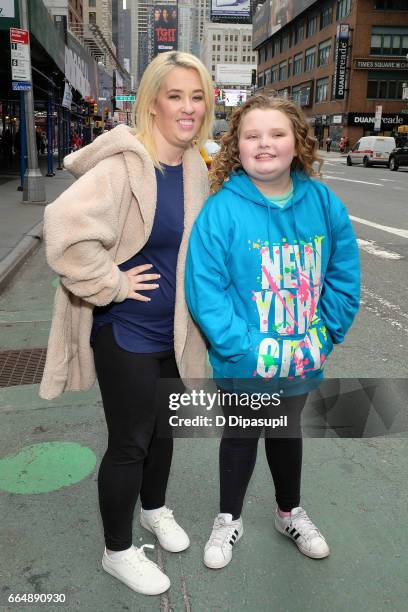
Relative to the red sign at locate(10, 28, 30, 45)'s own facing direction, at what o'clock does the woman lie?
The woman is roughly at 12 o'clock from the red sign.

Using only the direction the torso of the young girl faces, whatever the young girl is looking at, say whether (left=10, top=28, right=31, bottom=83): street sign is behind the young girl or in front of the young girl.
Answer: behind

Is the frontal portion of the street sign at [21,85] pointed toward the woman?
yes

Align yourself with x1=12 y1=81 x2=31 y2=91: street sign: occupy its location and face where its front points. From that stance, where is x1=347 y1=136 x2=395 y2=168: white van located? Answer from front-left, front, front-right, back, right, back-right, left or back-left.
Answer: back-left

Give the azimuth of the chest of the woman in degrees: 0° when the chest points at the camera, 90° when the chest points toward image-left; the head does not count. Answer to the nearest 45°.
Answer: approximately 315°

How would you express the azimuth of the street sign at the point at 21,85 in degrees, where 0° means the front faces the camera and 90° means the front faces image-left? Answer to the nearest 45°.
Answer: approximately 0°
